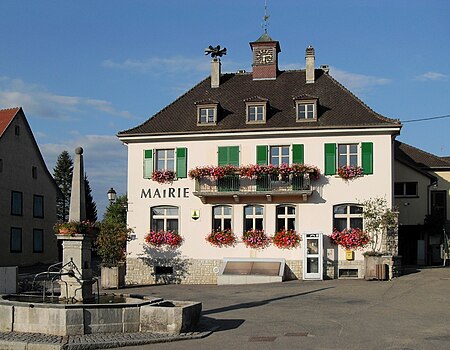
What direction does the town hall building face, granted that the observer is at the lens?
facing the viewer

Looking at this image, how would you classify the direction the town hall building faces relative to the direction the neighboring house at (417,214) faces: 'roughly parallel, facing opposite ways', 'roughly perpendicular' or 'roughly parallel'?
roughly parallel

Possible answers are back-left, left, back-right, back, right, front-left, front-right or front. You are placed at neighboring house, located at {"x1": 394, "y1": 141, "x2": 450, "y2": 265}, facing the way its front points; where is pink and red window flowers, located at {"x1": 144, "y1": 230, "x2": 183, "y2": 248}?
front-right

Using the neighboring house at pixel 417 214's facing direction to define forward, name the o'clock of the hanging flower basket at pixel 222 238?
The hanging flower basket is roughly at 1 o'clock from the neighboring house.

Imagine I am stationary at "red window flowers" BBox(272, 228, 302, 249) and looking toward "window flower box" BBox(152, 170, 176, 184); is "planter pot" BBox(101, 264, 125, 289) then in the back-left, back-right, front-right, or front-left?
front-left

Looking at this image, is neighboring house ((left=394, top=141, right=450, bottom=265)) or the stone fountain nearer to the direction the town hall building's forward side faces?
the stone fountain

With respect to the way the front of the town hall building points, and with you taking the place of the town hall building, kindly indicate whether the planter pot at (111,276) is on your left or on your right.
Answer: on your right

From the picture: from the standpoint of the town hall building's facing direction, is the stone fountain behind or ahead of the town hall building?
ahead

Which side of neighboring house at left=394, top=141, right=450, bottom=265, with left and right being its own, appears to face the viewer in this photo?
front

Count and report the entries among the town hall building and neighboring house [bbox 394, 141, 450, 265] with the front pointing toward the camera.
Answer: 2
